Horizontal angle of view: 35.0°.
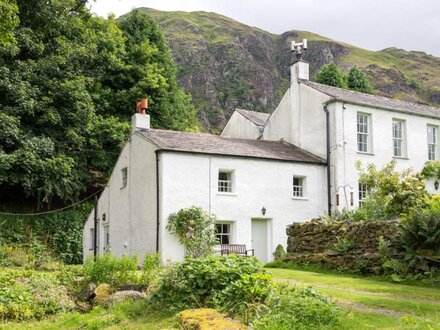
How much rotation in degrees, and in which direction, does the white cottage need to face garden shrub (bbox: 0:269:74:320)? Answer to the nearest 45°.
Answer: approximately 45° to its right

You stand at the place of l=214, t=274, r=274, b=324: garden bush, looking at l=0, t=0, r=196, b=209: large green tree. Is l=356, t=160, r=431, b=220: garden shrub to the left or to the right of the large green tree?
right

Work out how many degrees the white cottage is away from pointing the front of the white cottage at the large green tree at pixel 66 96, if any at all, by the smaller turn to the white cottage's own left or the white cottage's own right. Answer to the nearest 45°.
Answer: approximately 135° to the white cottage's own right

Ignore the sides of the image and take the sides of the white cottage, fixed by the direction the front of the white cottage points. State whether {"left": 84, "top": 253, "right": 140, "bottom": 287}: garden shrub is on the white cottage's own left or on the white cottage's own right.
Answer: on the white cottage's own right

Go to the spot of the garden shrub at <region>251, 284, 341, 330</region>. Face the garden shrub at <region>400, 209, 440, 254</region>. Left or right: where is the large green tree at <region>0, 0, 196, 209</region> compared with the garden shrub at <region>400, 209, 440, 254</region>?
left

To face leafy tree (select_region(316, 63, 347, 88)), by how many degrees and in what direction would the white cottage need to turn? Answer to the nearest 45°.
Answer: approximately 135° to its left

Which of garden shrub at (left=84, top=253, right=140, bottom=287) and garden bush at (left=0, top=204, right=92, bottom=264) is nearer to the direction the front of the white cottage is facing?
the garden shrub

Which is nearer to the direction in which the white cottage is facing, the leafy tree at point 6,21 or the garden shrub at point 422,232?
the garden shrub

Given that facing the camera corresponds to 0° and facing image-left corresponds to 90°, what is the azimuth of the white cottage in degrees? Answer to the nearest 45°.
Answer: approximately 315°
